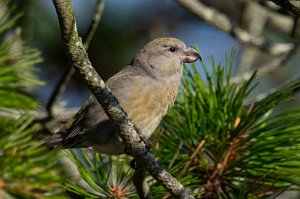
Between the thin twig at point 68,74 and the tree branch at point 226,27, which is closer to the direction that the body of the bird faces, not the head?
the tree branch

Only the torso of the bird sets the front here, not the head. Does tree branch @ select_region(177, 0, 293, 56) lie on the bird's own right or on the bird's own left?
on the bird's own left

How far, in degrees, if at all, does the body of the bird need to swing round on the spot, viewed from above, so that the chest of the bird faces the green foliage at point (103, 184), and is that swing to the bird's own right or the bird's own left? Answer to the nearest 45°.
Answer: approximately 90° to the bird's own right

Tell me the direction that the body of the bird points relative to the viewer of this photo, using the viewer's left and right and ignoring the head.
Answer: facing to the right of the viewer

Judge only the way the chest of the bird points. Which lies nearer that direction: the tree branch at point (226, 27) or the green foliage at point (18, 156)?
the tree branch

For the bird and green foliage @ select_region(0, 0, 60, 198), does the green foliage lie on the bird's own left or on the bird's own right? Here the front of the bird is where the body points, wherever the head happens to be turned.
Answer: on the bird's own right

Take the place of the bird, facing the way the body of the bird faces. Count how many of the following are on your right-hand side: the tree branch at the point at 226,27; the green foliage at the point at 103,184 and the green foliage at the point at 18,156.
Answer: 2

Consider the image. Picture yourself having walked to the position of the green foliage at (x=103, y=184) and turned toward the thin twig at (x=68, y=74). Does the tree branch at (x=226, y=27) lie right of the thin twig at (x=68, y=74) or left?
right
